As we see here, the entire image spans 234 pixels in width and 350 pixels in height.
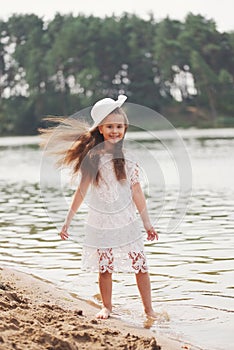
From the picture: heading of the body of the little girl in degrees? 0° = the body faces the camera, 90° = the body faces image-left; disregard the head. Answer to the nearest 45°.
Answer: approximately 0°
